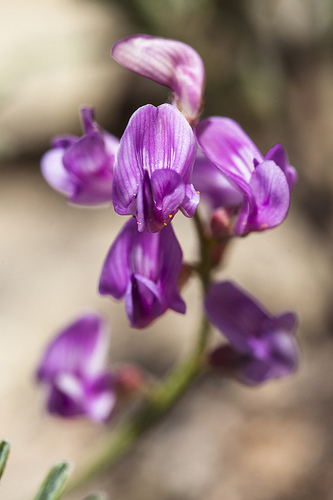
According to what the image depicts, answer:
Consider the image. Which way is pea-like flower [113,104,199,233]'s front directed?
toward the camera

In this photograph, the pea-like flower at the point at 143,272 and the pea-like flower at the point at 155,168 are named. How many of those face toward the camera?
2

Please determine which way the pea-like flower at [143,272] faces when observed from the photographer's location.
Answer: facing the viewer
